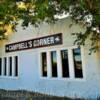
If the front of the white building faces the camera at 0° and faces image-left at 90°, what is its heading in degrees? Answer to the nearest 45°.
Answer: approximately 45°
